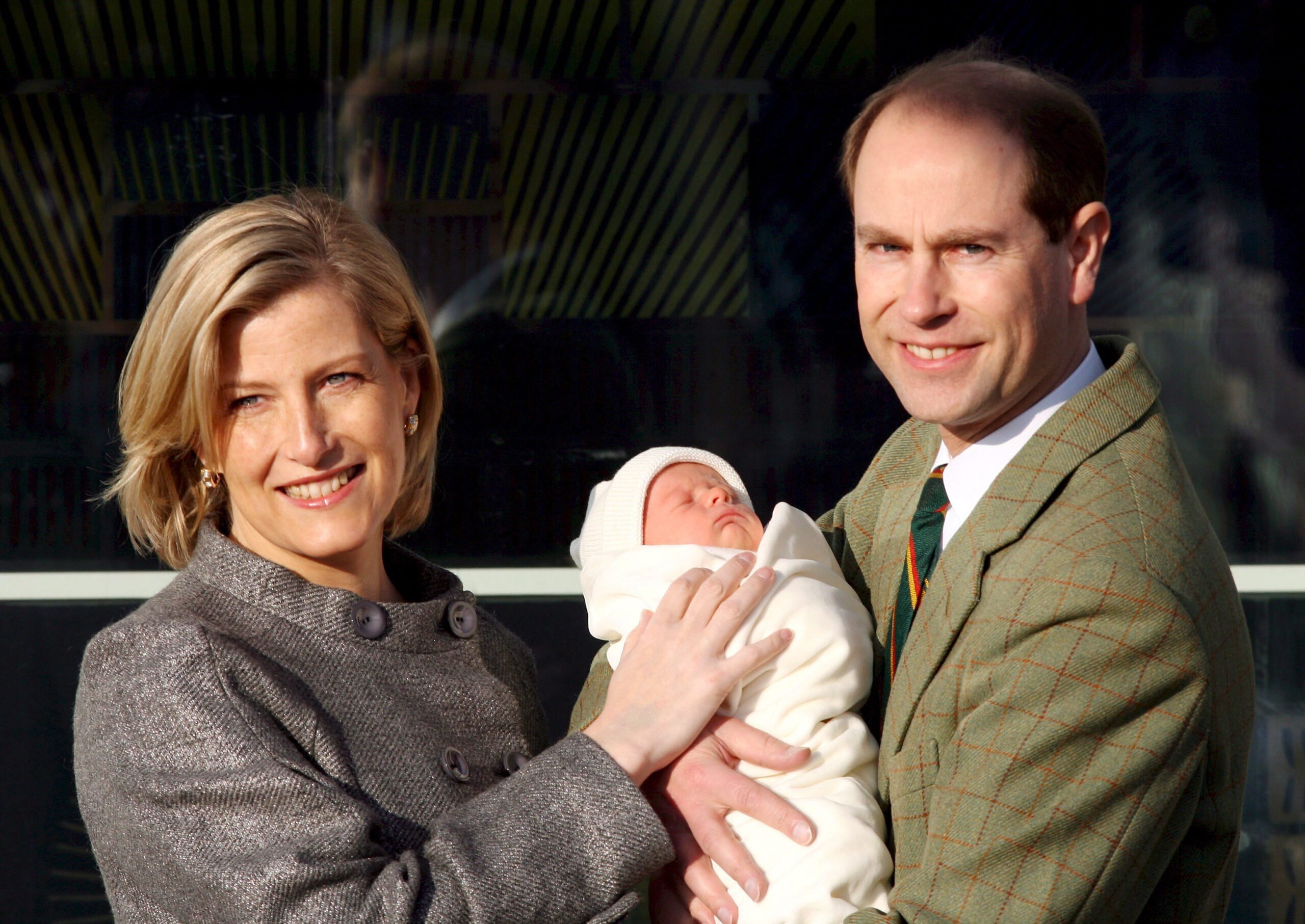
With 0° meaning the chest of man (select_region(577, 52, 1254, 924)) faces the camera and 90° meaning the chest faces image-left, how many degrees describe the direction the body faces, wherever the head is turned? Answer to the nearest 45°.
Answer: approximately 45°

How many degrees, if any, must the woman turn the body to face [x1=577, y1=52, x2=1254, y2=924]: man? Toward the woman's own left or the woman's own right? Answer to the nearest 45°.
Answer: approximately 45° to the woman's own left

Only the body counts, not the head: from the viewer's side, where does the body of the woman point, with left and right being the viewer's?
facing the viewer and to the right of the viewer

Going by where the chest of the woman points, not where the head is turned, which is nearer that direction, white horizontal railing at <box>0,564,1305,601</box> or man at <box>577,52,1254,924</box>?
the man

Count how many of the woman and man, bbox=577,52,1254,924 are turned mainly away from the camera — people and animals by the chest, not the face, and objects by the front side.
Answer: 0

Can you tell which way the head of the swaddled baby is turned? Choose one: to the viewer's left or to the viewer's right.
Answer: to the viewer's right
